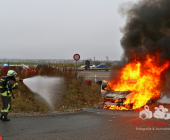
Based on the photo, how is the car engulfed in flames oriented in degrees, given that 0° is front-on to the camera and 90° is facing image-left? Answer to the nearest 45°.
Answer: approximately 45°
